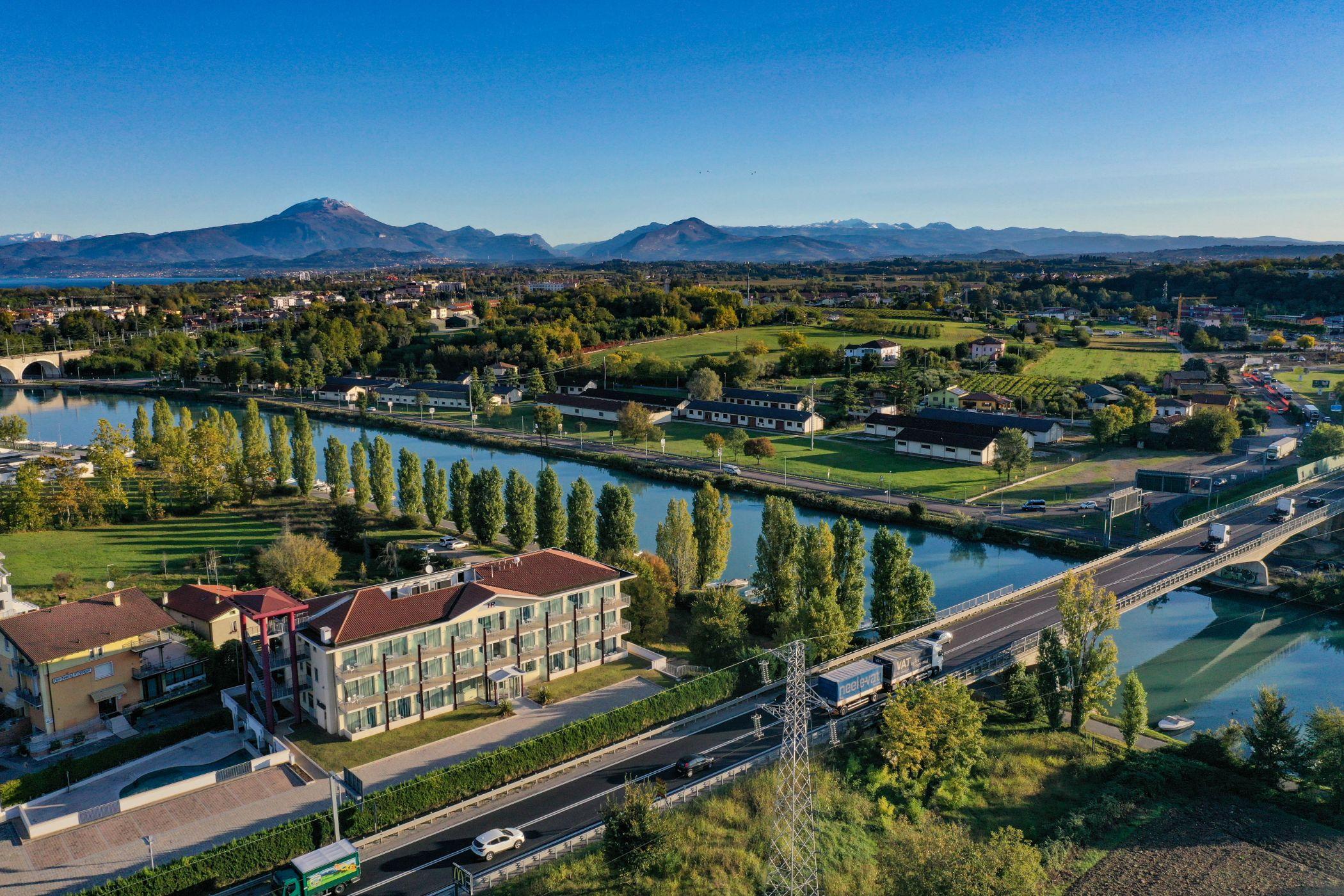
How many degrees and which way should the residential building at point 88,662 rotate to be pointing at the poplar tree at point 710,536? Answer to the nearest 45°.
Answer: approximately 45° to its left

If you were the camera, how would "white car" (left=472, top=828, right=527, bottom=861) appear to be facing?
facing away from the viewer and to the right of the viewer

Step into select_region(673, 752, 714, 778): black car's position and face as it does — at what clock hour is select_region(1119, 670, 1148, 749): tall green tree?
The tall green tree is roughly at 1 o'clock from the black car.

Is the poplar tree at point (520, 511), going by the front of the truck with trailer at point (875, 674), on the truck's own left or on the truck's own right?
on the truck's own left

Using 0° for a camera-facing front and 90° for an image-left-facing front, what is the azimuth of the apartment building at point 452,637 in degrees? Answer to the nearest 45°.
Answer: approximately 315°

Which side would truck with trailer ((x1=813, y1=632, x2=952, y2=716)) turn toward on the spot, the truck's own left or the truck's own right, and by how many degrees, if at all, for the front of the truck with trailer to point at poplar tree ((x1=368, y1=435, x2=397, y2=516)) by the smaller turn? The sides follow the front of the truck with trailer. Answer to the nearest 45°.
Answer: approximately 90° to the truck's own left

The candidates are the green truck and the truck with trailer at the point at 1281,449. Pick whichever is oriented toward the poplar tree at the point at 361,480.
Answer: the truck with trailer

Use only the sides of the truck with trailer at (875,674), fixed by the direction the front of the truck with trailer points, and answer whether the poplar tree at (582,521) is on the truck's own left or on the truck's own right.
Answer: on the truck's own left

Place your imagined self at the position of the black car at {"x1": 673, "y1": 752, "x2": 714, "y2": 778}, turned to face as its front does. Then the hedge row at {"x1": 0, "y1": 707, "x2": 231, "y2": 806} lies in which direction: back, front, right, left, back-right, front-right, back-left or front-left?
back-left

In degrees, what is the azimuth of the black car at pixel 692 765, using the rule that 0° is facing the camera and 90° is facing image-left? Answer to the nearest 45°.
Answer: approximately 225°

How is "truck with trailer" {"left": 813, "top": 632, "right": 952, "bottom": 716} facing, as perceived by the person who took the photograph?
facing away from the viewer and to the right of the viewer
